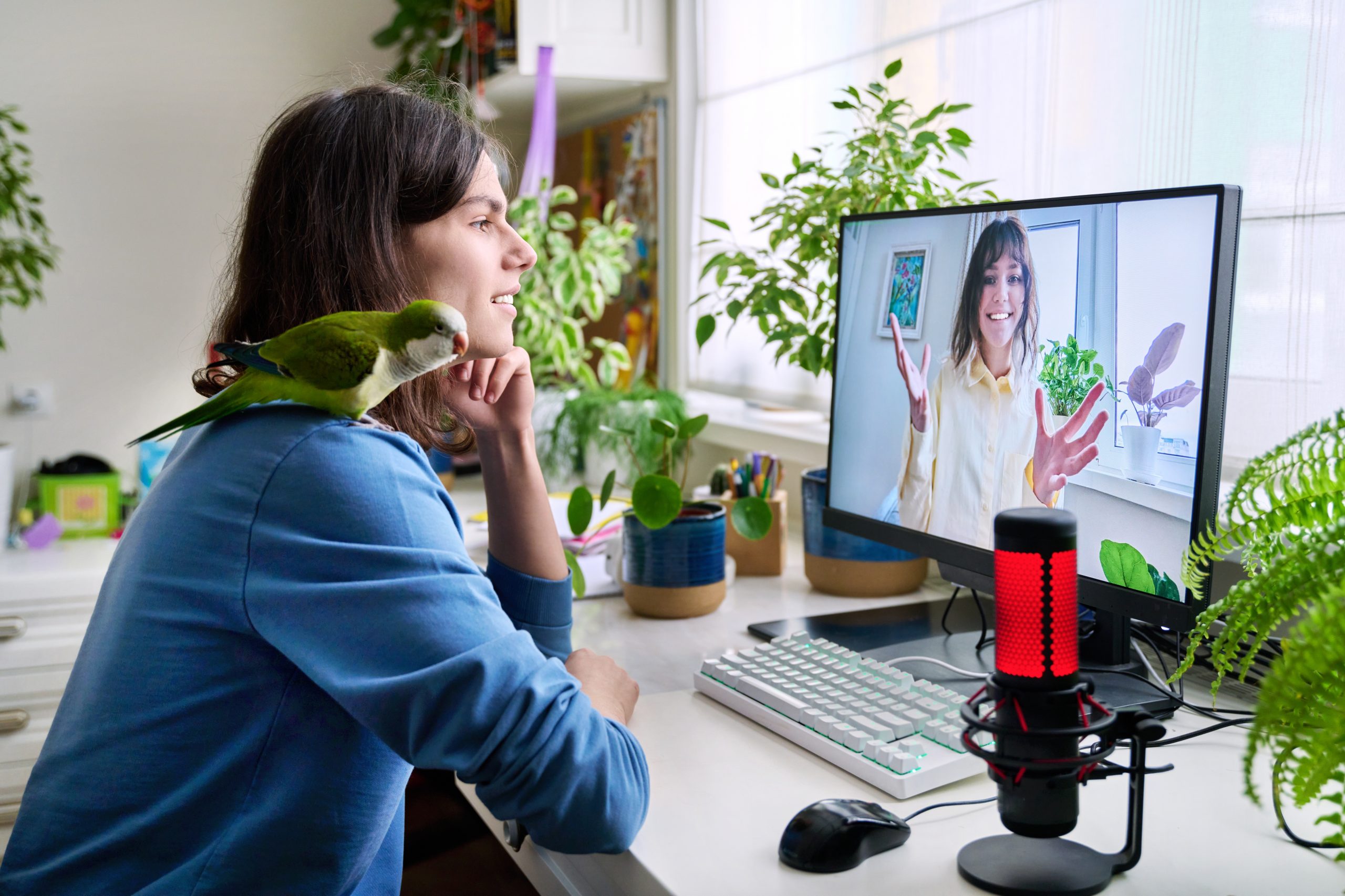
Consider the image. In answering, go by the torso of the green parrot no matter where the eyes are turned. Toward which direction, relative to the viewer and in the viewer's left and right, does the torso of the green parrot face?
facing to the right of the viewer

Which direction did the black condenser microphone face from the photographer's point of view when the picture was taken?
facing to the left of the viewer

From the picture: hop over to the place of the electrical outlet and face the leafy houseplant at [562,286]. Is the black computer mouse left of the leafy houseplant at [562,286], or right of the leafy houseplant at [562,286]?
right

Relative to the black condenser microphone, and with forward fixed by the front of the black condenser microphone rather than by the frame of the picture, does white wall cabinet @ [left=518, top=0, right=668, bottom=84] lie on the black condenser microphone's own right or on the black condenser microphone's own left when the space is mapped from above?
on the black condenser microphone's own right

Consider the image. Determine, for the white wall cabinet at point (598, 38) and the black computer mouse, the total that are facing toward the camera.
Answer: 1

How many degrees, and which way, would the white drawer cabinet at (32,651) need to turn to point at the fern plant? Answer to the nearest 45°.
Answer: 0° — it already faces it

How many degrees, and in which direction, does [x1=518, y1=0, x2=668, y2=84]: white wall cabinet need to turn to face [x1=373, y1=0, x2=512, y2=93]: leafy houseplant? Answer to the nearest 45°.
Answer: approximately 135° to its right

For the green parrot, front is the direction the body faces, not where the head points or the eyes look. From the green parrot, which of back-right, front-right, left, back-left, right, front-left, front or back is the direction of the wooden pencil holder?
front-left

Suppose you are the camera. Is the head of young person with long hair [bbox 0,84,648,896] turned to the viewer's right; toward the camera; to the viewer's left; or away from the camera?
to the viewer's right
